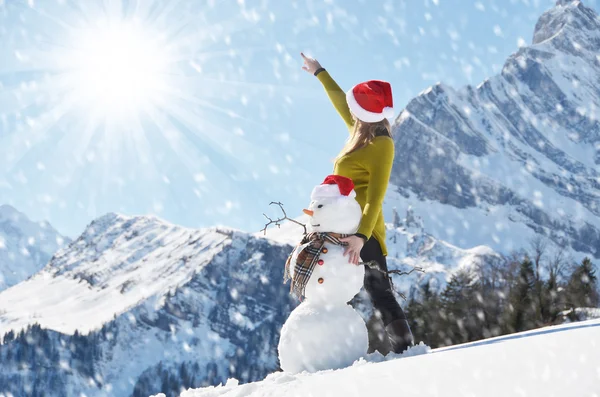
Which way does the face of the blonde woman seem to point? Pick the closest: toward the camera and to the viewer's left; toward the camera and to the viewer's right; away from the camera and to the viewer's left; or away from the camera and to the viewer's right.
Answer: away from the camera and to the viewer's left

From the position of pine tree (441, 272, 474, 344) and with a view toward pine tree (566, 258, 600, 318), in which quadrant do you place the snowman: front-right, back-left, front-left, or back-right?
back-right

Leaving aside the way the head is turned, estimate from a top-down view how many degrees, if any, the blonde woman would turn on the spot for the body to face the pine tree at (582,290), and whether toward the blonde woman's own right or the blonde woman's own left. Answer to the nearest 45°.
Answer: approximately 90° to the blonde woman's own right

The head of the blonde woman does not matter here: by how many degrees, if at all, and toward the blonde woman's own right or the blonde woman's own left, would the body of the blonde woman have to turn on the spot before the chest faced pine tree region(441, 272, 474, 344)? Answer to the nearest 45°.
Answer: approximately 90° to the blonde woman's own right

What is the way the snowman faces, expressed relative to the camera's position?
facing the viewer and to the left of the viewer

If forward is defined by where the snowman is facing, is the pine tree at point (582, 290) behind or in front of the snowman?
behind
